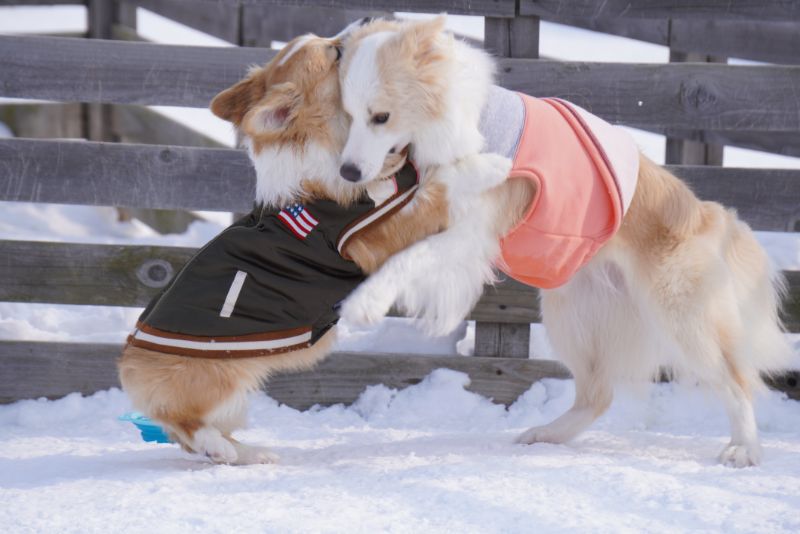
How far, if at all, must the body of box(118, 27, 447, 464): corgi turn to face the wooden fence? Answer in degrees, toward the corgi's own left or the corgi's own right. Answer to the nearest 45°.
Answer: approximately 90° to the corgi's own left

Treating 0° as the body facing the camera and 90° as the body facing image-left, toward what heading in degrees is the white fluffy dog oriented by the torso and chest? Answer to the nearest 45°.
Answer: approximately 90°

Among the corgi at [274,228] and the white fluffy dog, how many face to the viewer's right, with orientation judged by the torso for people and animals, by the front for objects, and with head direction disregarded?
1

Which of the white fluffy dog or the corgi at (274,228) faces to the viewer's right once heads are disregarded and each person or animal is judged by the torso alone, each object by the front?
the corgi

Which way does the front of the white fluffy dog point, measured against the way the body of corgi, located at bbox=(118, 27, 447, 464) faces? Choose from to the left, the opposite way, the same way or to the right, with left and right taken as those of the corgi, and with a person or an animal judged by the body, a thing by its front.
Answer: the opposite way

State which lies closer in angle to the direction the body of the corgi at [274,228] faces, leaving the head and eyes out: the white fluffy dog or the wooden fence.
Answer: the white fluffy dog

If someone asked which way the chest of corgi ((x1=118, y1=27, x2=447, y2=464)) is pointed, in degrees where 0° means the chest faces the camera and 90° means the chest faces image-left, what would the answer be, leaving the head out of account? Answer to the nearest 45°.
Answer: approximately 270°

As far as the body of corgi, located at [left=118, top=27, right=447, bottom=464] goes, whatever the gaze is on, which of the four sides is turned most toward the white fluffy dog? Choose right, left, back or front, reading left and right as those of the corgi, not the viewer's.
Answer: front

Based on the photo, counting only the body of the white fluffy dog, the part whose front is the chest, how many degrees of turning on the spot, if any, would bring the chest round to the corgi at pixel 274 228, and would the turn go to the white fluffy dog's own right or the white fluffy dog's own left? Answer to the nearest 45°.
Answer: approximately 45° to the white fluffy dog's own left
